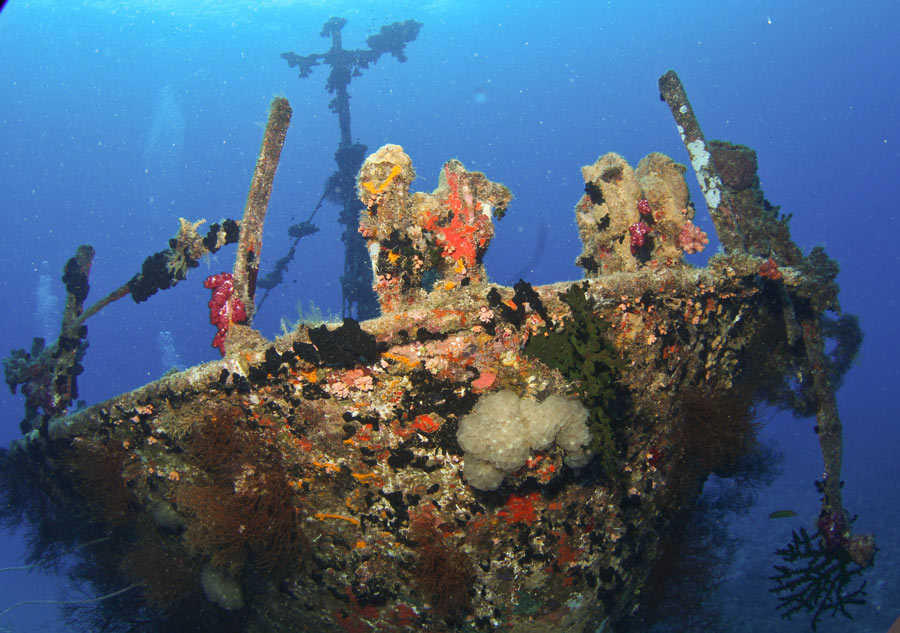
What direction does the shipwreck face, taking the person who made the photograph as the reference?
facing the viewer and to the right of the viewer
